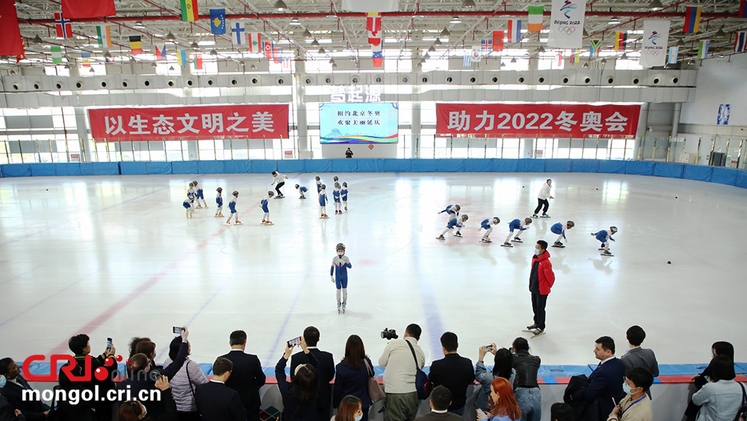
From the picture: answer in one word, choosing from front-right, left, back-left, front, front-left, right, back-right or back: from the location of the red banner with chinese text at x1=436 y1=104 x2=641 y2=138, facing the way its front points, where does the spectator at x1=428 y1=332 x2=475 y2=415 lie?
front

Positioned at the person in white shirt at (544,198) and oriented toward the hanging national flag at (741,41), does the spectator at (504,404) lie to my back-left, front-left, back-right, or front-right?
back-right

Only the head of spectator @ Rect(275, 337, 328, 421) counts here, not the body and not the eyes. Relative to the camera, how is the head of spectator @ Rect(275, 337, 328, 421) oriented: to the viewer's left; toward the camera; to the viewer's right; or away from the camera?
away from the camera

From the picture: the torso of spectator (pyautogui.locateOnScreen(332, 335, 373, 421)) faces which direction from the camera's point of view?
away from the camera

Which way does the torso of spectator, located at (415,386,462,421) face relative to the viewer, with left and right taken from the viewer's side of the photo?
facing away from the viewer

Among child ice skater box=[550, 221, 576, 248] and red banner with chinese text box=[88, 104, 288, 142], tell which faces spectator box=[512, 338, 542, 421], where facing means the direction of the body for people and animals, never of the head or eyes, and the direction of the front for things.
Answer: the red banner with chinese text

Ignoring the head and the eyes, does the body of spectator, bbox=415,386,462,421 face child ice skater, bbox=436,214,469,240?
yes

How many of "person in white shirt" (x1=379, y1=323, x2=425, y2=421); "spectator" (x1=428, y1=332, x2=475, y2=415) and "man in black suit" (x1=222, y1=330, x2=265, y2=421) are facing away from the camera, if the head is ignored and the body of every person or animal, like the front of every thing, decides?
3

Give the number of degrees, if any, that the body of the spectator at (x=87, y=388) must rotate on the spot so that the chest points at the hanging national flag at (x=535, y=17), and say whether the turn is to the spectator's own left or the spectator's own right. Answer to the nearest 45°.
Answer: approximately 45° to the spectator's own right

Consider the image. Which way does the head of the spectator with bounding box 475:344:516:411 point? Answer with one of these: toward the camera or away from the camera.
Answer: away from the camera

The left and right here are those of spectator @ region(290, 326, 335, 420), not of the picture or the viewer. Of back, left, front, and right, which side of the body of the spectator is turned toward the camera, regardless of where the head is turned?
back

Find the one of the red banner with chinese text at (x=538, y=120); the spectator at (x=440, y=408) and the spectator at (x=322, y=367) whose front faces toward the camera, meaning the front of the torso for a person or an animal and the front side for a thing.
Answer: the red banner with chinese text

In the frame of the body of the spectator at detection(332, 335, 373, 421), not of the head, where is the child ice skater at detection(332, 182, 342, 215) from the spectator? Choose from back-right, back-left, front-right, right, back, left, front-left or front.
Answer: front
